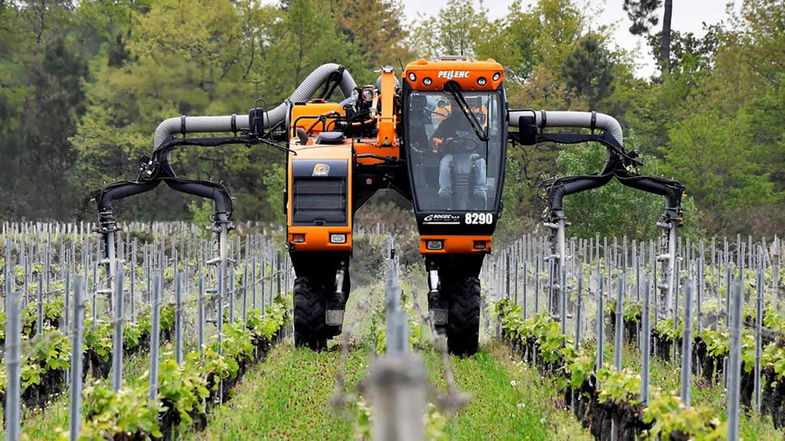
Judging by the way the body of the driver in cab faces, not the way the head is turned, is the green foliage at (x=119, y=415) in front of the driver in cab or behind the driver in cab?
in front

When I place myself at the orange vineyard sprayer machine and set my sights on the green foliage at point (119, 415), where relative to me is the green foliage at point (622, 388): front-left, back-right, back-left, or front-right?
front-left

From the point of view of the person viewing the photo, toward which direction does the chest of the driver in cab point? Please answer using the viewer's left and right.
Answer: facing the viewer

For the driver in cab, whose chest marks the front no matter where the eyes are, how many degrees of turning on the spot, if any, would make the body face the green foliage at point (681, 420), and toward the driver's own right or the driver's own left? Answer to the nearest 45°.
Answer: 0° — they already face it

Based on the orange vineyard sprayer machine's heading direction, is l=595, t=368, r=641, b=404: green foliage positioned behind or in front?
in front

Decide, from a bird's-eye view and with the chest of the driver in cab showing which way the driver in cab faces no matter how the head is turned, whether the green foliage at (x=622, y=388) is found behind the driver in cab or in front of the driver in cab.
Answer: in front

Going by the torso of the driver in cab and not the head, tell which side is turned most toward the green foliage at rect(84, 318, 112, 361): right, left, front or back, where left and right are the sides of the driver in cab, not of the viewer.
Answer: right

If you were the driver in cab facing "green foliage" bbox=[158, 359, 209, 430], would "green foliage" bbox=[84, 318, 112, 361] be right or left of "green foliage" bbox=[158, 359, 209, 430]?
right

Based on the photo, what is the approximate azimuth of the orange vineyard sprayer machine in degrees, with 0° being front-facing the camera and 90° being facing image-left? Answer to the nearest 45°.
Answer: approximately 0°
